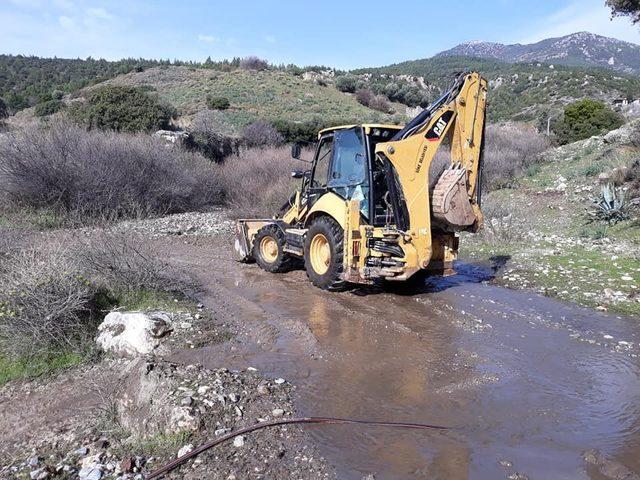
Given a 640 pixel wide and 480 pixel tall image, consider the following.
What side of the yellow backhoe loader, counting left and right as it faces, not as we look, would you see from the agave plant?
right

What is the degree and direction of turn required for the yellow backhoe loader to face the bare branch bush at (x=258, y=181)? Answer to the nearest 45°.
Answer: approximately 45° to its right

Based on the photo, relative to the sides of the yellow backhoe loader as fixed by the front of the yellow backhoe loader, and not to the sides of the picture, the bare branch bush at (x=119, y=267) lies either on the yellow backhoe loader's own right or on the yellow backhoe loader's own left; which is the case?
on the yellow backhoe loader's own left

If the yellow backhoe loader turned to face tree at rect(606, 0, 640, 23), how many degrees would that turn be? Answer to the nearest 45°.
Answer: approximately 90° to its right

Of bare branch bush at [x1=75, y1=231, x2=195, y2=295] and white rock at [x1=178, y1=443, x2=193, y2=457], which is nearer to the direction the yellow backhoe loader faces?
the bare branch bush

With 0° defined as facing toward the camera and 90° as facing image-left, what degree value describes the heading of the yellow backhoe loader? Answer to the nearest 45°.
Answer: approximately 135°

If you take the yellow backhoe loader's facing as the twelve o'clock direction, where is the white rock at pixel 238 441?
The white rock is roughly at 8 o'clock from the yellow backhoe loader.

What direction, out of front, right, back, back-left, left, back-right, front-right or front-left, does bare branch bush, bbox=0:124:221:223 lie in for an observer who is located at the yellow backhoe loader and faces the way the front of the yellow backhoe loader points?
front

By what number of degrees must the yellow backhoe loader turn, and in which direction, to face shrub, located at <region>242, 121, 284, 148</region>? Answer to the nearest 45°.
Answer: approximately 45° to its right

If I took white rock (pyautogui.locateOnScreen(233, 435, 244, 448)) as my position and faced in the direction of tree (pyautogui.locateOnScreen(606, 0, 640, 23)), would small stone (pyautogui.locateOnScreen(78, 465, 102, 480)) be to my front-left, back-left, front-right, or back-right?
back-left

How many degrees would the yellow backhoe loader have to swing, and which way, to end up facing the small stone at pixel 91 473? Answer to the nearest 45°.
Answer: approximately 90° to its left

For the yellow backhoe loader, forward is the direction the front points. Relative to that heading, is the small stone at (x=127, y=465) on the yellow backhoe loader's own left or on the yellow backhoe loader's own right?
on the yellow backhoe loader's own left

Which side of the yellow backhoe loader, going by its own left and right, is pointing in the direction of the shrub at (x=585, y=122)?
right

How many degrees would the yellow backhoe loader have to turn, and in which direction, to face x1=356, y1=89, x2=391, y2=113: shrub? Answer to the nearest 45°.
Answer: approximately 45° to its right

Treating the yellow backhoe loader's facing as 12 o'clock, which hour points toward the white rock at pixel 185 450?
The white rock is roughly at 8 o'clock from the yellow backhoe loader.
